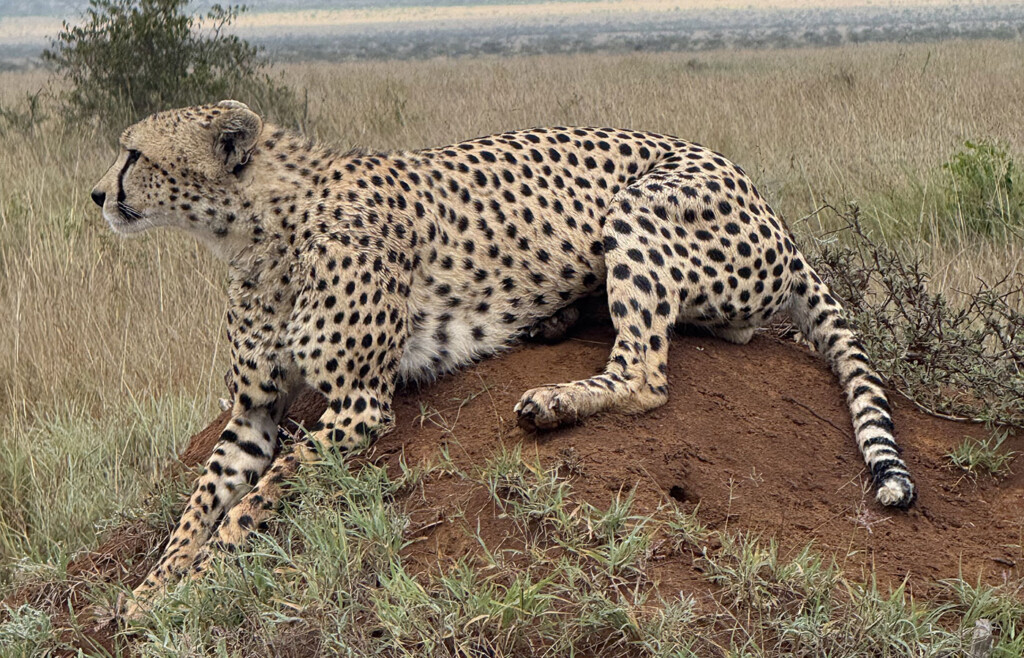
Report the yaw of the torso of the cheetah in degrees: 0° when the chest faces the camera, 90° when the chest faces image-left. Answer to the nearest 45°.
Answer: approximately 90°

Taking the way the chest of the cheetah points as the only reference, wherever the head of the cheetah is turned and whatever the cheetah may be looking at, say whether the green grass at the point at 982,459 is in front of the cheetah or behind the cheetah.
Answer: behind

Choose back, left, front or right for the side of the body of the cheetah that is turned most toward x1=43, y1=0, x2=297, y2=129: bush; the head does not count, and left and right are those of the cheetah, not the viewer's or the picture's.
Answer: right

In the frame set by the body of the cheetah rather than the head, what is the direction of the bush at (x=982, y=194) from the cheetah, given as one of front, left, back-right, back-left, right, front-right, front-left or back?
back-right

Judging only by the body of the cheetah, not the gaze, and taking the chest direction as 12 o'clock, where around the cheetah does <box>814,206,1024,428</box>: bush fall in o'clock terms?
The bush is roughly at 6 o'clock from the cheetah.
